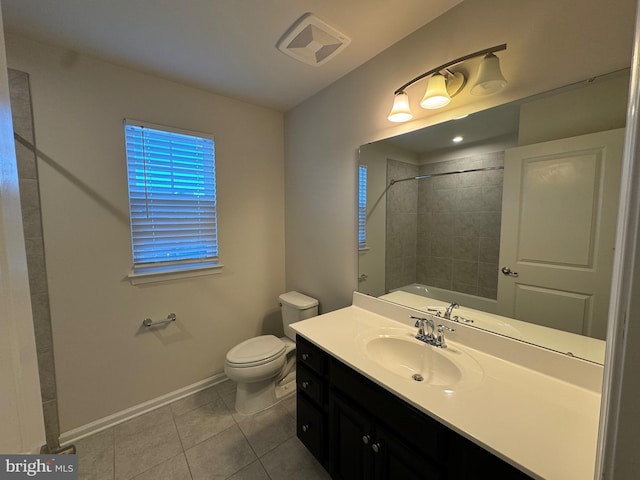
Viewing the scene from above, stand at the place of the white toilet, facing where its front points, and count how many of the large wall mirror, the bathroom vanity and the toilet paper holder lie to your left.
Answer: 2

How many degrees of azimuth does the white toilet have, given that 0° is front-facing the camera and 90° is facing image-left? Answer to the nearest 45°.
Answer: approximately 45°

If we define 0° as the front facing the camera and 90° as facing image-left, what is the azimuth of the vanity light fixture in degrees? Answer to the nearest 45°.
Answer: approximately 45°
